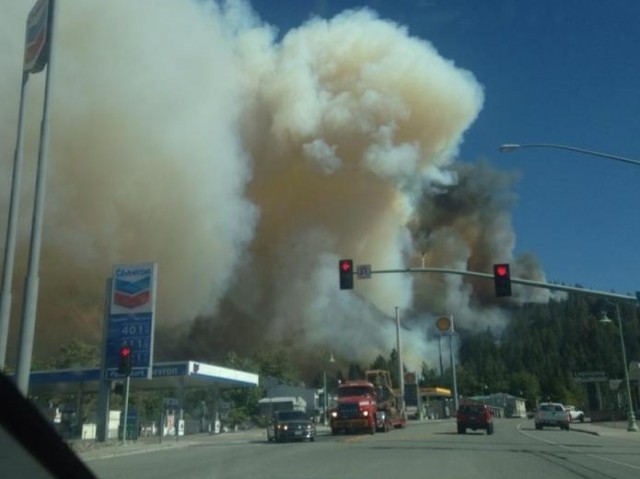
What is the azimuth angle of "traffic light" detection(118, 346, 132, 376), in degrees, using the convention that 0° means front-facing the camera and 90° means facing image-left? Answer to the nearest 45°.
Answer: approximately 0°

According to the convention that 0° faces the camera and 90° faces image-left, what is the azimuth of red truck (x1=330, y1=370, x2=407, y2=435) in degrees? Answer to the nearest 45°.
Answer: approximately 45°

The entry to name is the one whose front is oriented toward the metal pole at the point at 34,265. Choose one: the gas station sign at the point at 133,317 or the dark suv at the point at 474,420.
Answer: the gas station sign
